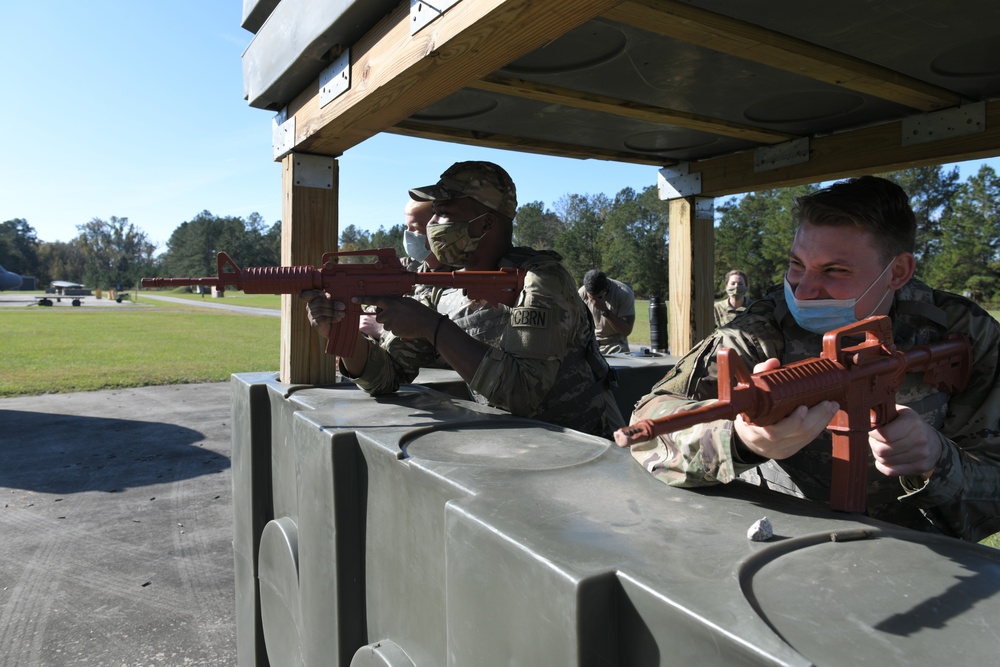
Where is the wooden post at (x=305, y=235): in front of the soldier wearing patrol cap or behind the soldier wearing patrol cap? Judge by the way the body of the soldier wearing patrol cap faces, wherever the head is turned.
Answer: in front

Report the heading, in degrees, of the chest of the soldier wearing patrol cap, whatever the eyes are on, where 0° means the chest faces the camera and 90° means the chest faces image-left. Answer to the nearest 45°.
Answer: approximately 90°

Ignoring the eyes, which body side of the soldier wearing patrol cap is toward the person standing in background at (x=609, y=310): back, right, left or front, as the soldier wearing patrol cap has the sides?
right

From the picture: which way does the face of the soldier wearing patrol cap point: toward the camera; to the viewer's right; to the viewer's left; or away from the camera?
to the viewer's left

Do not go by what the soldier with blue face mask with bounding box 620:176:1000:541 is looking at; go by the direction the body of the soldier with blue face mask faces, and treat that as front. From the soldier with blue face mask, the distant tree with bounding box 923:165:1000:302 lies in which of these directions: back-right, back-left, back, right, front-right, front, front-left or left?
back-right

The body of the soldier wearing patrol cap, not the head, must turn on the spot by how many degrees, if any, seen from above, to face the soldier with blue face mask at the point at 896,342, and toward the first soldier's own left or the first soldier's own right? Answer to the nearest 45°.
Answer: approximately 135° to the first soldier's own left
